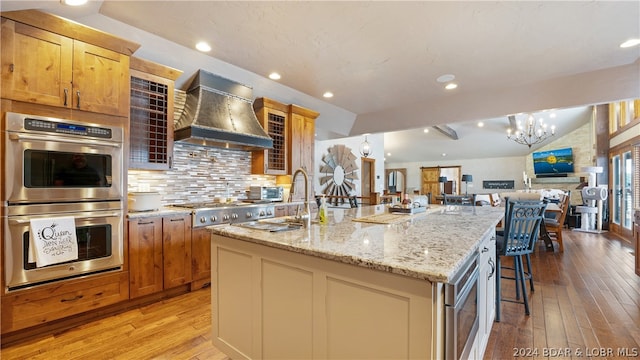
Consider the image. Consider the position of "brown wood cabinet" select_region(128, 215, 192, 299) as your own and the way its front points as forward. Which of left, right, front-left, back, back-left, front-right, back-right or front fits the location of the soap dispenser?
front

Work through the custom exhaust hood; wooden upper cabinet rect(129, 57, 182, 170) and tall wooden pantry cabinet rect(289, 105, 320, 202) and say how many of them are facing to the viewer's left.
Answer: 0

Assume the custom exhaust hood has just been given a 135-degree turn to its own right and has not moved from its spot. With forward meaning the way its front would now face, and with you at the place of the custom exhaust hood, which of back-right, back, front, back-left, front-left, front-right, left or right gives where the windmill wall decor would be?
back-right

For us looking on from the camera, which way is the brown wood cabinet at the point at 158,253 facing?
facing the viewer and to the right of the viewer

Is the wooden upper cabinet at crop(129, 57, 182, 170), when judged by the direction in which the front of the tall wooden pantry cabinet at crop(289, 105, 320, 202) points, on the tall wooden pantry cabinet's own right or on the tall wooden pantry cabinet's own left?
on the tall wooden pantry cabinet's own right

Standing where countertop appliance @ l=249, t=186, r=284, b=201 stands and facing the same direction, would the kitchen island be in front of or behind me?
in front

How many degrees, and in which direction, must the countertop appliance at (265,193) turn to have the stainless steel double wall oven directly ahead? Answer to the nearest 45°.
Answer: approximately 90° to its right

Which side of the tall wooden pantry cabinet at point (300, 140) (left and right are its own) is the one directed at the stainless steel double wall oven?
right

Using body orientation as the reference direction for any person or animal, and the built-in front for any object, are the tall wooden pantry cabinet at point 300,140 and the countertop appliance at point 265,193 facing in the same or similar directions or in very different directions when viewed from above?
same or similar directions

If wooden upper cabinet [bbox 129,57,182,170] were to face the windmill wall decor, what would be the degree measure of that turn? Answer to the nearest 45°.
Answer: approximately 90° to its left

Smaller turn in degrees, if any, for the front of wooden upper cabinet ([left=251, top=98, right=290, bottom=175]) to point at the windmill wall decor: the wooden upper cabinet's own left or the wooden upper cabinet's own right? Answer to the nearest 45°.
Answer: approximately 90° to the wooden upper cabinet's own left

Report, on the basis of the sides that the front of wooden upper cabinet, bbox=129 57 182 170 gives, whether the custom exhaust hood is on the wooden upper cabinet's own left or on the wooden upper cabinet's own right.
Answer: on the wooden upper cabinet's own left

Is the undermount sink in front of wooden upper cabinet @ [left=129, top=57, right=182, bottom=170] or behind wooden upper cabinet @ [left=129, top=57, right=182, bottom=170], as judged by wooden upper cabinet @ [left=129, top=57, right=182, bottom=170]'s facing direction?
in front

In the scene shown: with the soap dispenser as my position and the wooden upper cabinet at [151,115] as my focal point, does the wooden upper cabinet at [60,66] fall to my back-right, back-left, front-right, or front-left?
front-left

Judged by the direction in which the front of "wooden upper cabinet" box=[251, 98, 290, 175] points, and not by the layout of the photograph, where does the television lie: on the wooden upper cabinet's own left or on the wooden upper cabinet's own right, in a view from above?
on the wooden upper cabinet's own left

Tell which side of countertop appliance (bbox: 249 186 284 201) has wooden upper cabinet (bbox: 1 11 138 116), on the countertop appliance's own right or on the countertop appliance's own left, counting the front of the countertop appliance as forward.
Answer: on the countertop appliance's own right
